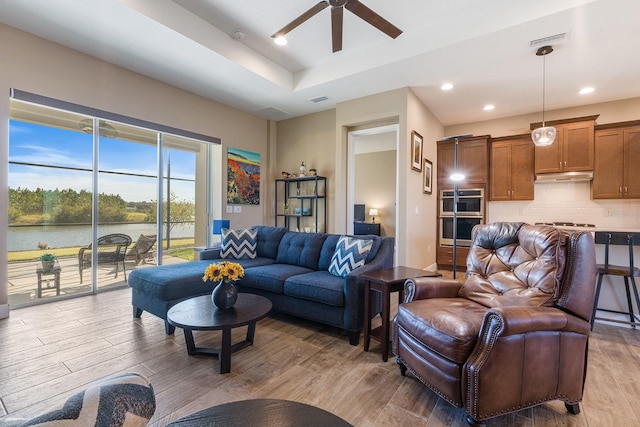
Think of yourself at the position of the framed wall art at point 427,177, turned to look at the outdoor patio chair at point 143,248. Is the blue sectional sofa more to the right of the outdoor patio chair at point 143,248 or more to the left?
left

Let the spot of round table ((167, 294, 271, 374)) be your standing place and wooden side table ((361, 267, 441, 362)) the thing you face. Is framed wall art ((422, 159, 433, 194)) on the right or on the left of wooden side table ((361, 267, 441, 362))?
left

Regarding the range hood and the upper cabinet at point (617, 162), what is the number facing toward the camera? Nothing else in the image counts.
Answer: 2

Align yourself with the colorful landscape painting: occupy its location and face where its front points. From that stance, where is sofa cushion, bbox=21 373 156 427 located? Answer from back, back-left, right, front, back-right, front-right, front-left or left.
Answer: front-right

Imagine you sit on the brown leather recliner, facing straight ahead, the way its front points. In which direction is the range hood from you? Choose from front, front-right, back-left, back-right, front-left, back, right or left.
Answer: back-right

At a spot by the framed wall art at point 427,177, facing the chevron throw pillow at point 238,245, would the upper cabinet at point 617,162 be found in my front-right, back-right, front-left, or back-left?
back-left

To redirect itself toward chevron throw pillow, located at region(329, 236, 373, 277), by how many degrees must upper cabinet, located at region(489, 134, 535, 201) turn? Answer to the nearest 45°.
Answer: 0° — it already faces it

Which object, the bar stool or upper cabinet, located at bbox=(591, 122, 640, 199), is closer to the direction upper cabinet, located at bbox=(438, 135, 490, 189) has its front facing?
the bar stool
